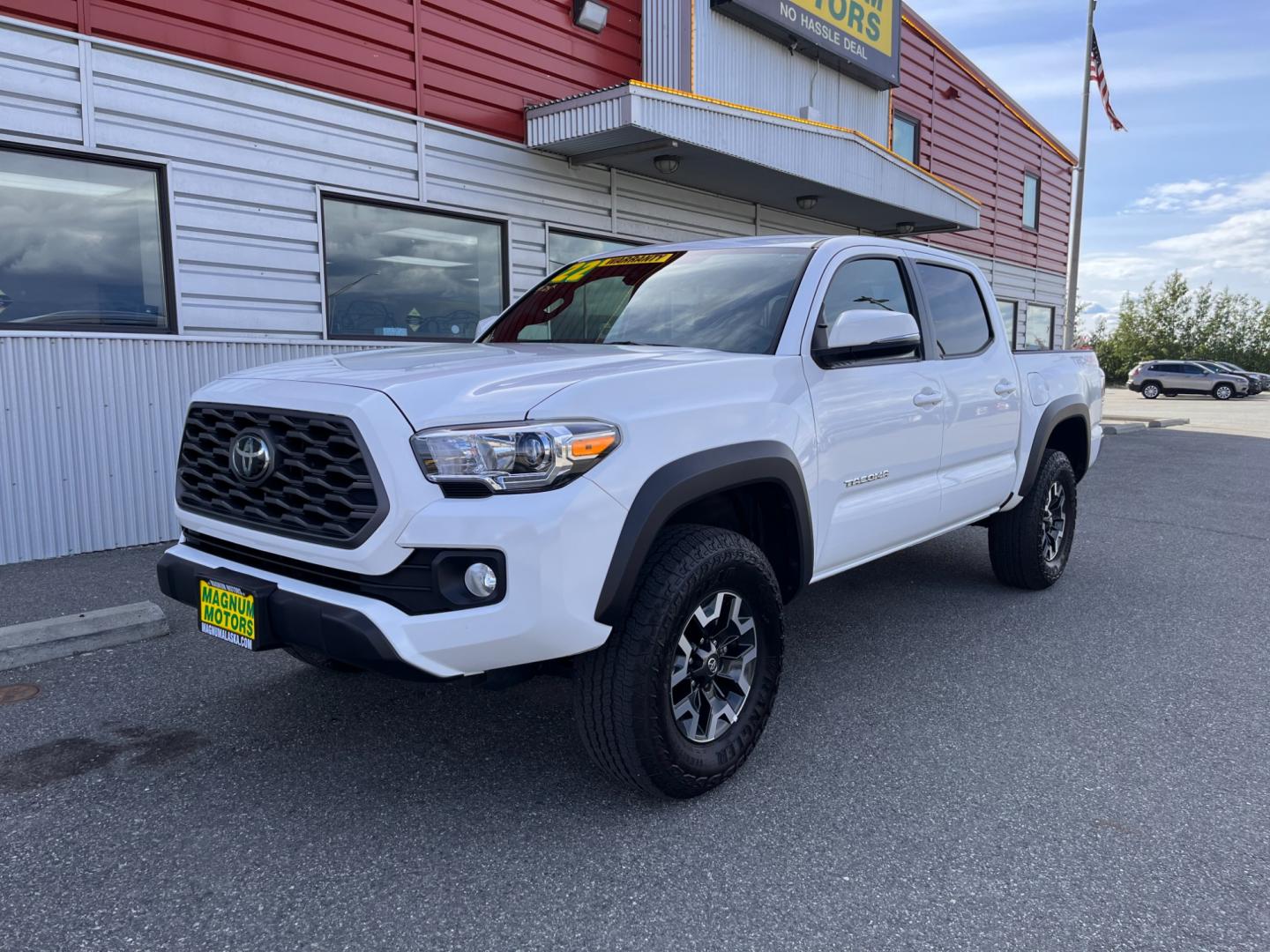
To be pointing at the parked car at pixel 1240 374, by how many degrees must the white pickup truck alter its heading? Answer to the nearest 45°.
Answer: approximately 180°

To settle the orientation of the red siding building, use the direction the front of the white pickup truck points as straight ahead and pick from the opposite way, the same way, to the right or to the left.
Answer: to the left

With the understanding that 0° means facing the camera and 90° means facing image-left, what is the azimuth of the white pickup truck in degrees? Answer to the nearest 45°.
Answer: approximately 45°

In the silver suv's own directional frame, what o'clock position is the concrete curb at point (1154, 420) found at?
The concrete curb is roughly at 3 o'clock from the silver suv.

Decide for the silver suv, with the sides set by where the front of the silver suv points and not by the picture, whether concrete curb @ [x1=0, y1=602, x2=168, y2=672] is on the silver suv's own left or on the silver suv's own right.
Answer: on the silver suv's own right

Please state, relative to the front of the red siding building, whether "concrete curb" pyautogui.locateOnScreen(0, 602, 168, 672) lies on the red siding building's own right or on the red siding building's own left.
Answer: on the red siding building's own right

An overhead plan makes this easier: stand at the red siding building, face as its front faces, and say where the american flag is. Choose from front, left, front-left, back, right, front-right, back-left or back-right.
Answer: left

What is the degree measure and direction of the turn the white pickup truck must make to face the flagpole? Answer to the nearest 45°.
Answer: approximately 180°

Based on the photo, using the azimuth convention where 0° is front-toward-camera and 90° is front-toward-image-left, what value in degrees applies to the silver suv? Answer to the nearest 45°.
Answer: approximately 270°

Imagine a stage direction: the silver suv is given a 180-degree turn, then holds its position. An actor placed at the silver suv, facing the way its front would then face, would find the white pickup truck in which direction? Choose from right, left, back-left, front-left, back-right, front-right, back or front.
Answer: left

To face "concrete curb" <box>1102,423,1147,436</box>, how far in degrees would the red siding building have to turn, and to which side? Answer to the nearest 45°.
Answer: approximately 90° to its left

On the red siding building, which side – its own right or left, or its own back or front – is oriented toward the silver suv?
left

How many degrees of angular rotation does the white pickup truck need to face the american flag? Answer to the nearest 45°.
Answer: approximately 180°
